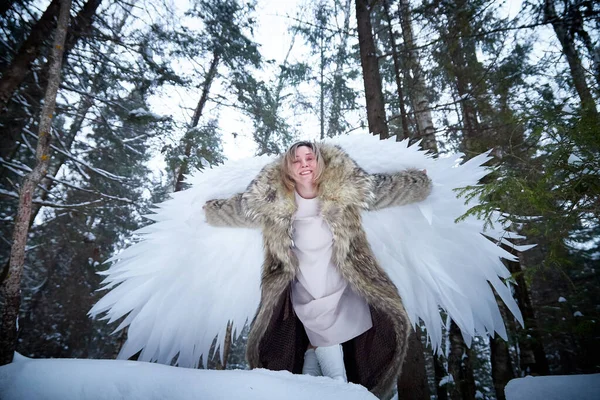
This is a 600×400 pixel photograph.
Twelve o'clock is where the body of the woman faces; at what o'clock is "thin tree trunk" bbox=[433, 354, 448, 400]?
The thin tree trunk is roughly at 7 o'clock from the woman.

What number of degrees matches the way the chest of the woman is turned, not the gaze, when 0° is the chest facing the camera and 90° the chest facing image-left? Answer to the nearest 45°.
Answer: approximately 0°
